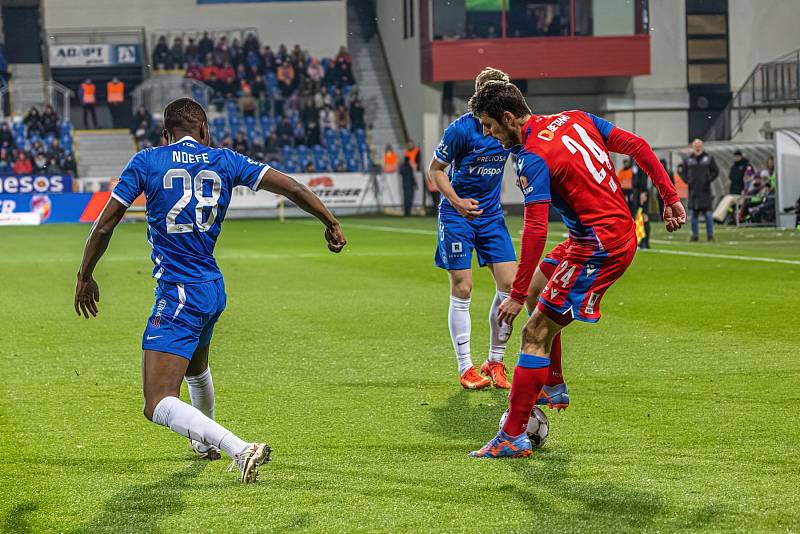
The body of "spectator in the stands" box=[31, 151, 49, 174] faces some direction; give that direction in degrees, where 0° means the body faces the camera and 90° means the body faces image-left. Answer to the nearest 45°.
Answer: approximately 0°

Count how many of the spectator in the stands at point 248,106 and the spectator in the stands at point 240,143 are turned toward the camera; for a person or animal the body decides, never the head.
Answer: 2

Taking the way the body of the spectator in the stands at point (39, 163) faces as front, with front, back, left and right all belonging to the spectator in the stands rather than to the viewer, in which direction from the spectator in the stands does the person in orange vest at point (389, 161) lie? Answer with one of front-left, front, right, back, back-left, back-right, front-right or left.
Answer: left

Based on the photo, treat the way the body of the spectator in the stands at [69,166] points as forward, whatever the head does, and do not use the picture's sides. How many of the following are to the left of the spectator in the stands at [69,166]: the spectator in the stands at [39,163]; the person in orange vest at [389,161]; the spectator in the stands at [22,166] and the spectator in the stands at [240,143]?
2

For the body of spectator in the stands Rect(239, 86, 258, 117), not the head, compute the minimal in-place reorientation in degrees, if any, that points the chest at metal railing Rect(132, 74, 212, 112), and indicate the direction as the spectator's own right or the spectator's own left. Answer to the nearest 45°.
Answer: approximately 135° to the spectator's own right

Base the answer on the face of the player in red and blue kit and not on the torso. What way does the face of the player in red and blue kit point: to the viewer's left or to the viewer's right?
to the viewer's left

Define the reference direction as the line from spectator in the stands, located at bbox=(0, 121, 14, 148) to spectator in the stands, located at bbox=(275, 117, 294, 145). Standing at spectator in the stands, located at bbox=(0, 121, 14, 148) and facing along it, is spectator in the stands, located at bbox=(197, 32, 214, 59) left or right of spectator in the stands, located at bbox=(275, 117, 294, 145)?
left

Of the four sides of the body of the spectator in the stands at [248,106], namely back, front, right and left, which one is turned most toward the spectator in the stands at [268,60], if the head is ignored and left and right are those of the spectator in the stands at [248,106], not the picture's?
back

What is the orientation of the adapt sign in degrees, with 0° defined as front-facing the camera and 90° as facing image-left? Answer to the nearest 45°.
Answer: approximately 0°

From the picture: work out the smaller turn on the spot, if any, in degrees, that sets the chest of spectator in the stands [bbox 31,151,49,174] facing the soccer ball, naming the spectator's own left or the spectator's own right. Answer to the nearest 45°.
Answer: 0° — they already face it
